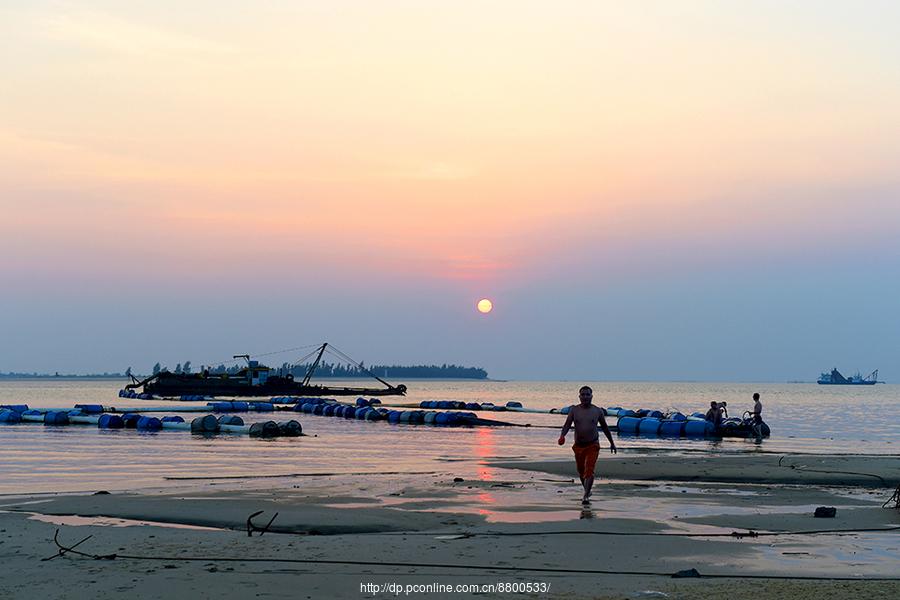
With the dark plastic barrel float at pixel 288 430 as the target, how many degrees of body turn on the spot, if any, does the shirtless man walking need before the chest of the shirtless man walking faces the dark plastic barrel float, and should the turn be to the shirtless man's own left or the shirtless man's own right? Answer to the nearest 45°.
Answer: approximately 135° to the shirtless man's own right

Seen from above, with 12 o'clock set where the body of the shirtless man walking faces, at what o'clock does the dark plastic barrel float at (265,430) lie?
The dark plastic barrel float is roughly at 5 o'clock from the shirtless man walking.
